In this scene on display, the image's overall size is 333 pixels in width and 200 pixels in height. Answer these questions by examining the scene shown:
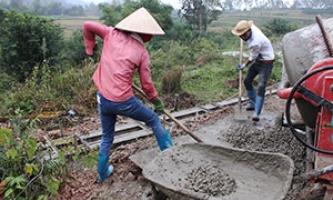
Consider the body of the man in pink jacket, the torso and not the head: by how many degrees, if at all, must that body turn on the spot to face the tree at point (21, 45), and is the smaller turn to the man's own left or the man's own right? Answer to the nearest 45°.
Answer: approximately 90° to the man's own left

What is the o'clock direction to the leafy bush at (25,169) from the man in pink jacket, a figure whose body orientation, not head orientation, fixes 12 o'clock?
The leafy bush is roughly at 7 o'clock from the man in pink jacket.

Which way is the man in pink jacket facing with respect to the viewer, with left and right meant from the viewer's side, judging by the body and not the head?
facing away from the viewer and to the right of the viewer

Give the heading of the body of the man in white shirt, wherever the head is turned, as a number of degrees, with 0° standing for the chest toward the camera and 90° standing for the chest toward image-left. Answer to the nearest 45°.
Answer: approximately 45°

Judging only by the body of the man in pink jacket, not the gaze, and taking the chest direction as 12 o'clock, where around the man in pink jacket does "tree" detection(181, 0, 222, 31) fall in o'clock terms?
The tree is roughly at 11 o'clock from the man in pink jacket.

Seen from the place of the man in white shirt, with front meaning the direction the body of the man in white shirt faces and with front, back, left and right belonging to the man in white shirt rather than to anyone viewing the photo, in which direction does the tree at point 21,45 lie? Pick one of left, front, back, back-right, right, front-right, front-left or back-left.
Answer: front-right

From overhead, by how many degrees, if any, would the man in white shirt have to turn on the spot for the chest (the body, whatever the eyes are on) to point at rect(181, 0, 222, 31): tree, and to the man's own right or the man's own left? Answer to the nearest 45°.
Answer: approximately 135° to the man's own right

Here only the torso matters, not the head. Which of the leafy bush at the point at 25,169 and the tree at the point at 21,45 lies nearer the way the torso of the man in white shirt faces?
the leafy bush
